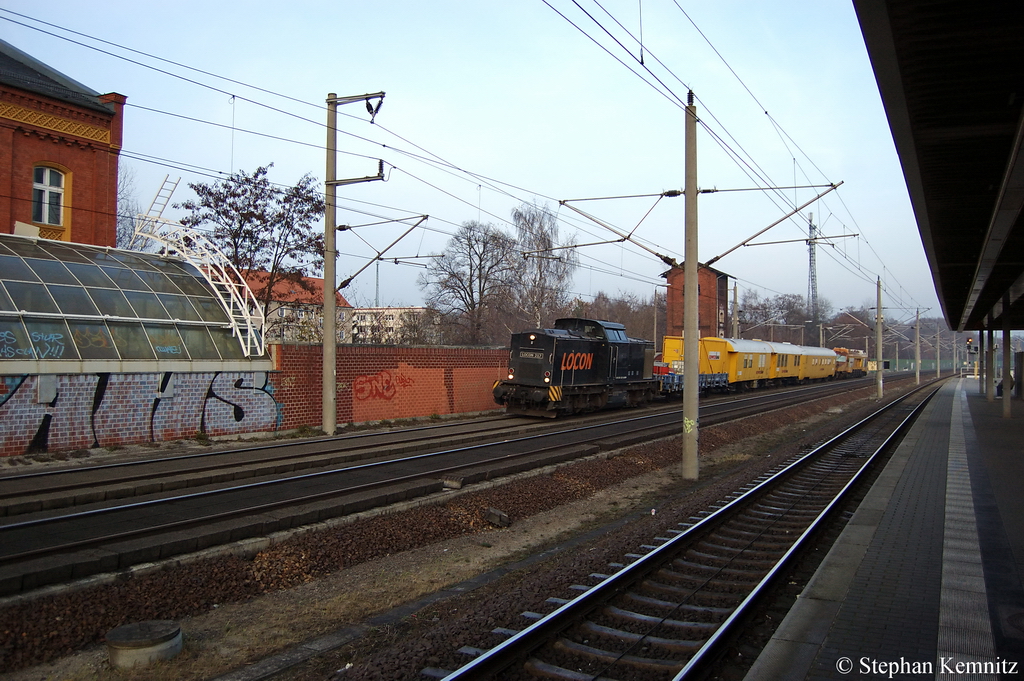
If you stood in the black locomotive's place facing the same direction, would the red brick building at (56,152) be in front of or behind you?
in front

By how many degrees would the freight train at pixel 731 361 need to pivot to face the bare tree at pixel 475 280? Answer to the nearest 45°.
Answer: approximately 45° to its right

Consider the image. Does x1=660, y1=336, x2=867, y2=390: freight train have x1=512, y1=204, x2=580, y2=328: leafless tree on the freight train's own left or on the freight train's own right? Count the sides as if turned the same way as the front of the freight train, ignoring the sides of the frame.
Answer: on the freight train's own right

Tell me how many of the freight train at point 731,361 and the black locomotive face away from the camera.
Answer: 0

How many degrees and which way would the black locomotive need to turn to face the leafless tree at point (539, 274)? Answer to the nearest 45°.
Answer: approximately 135° to its right

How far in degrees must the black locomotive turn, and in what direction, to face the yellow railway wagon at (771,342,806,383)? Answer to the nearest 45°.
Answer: approximately 180°

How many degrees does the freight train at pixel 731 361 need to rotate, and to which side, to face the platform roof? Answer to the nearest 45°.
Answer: approximately 45° to its left

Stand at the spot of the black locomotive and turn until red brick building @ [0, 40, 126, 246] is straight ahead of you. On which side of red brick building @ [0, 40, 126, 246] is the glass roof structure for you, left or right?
left

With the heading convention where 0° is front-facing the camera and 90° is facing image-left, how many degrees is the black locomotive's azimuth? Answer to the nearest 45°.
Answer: approximately 45°

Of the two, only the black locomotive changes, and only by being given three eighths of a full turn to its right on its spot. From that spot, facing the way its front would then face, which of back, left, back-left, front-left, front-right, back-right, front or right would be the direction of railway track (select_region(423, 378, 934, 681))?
back
